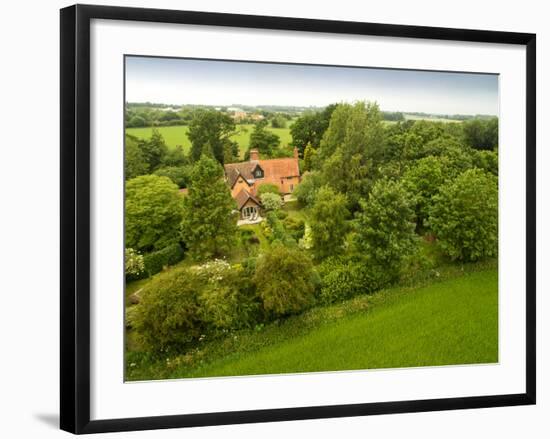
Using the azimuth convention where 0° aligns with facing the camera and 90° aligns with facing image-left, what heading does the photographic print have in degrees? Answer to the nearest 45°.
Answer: approximately 315°

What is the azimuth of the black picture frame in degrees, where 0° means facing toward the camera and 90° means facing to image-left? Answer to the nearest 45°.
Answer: approximately 315°
